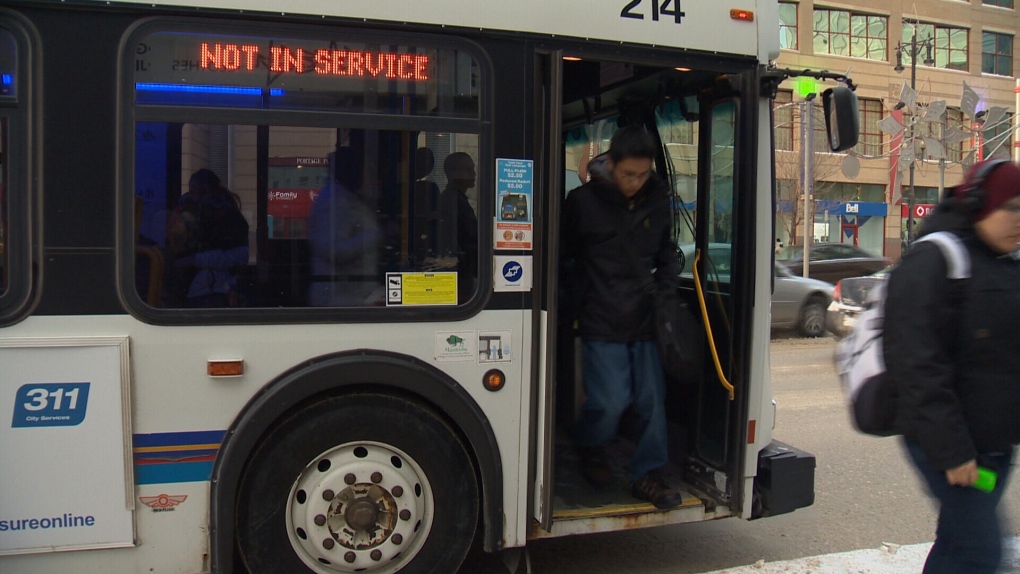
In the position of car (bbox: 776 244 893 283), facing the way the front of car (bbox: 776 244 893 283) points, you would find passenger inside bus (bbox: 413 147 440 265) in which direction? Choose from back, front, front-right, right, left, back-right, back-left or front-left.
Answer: left

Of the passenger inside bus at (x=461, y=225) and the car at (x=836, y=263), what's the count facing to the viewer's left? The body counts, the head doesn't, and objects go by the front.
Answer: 1

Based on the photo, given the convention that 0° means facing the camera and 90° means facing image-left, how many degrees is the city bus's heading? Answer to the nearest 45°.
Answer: approximately 270°

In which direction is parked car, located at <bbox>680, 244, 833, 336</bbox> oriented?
to the viewer's right

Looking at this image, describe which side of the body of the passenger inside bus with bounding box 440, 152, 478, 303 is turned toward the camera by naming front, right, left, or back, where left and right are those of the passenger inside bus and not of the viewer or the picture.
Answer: right

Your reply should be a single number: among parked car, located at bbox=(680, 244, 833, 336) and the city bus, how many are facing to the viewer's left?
0

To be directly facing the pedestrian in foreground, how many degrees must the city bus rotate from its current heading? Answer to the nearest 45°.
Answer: approximately 45° to its right

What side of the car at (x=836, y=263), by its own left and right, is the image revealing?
left

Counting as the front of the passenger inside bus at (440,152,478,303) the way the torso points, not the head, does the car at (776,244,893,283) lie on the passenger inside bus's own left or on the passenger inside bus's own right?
on the passenger inside bus's own left
